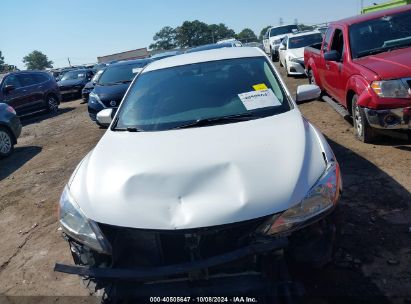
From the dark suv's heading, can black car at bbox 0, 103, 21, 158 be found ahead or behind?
ahead

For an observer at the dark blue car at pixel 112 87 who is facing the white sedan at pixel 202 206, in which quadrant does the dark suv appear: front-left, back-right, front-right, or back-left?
back-right

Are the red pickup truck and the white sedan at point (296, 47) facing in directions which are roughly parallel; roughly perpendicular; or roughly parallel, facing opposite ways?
roughly parallel

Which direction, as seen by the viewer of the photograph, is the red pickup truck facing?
facing the viewer and to the right of the viewer

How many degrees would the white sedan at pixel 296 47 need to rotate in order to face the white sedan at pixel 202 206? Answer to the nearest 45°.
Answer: approximately 45° to its right

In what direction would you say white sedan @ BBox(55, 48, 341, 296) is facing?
toward the camera

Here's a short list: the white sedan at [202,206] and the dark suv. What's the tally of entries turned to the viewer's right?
0

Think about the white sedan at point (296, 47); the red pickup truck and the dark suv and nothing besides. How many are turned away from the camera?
0

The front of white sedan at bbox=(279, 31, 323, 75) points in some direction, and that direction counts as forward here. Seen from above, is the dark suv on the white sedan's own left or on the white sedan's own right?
on the white sedan's own right

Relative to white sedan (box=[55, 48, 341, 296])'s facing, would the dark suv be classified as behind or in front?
behind

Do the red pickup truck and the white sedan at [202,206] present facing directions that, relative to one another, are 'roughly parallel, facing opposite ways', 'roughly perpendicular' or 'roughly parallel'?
roughly parallel
